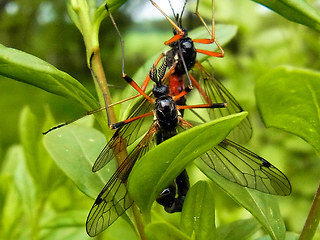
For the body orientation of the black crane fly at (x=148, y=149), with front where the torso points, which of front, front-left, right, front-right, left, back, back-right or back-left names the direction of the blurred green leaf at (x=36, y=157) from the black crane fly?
front-left

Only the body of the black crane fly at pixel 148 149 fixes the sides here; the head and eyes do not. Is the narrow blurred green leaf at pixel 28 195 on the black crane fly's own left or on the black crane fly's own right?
on the black crane fly's own left

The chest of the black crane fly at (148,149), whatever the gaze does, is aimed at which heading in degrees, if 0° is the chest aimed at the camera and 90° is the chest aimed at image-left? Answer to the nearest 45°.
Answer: approximately 180°

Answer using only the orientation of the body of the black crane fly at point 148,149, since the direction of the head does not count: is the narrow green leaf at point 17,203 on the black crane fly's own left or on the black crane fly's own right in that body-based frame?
on the black crane fly's own left
